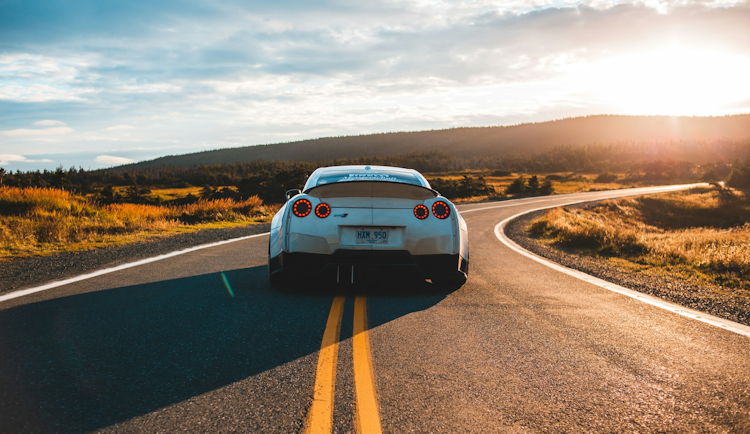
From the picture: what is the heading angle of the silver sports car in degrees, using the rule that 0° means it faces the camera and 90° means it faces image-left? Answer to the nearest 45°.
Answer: approximately 180°
